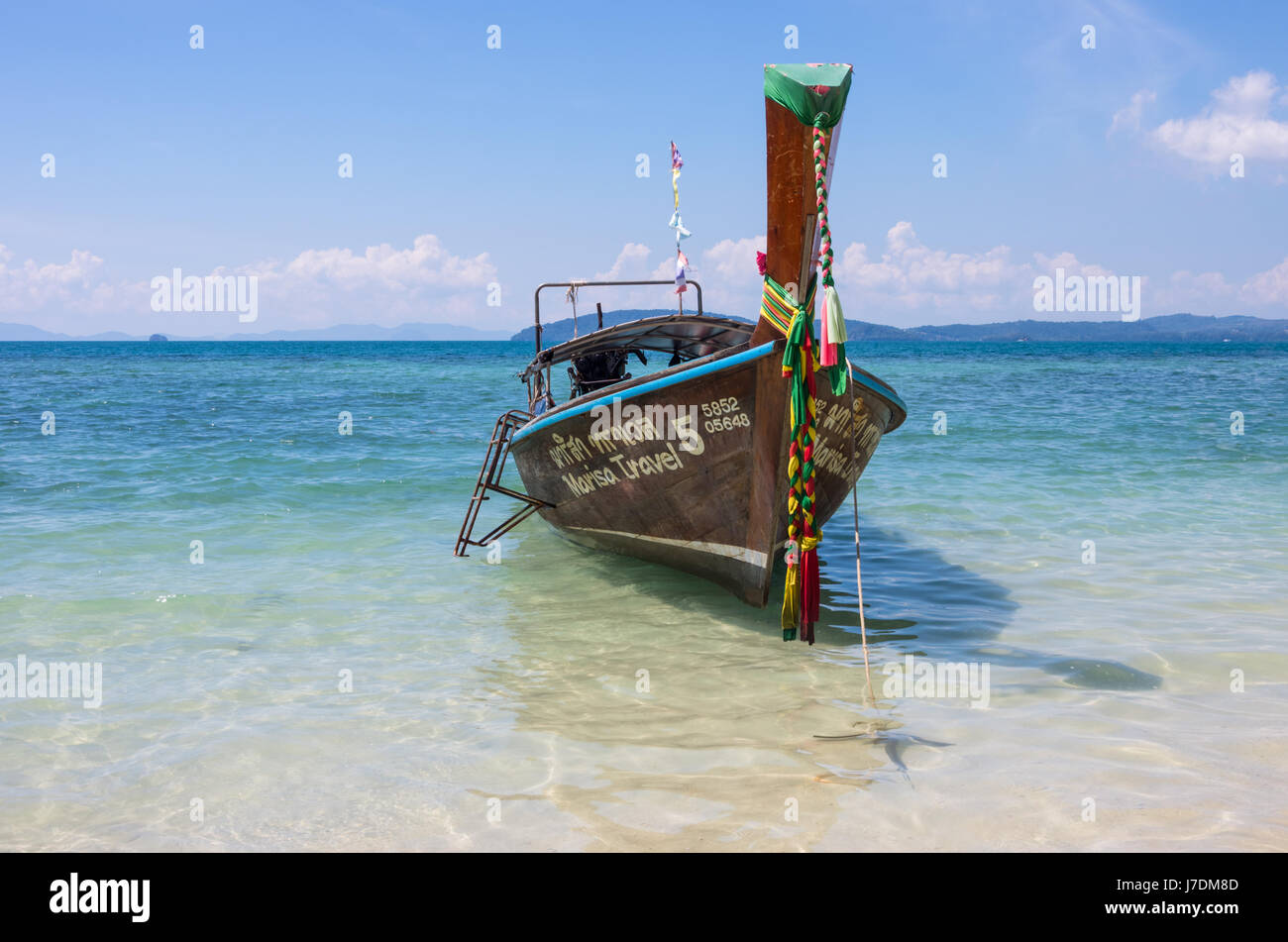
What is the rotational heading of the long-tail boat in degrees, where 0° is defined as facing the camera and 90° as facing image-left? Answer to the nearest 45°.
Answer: approximately 315°
